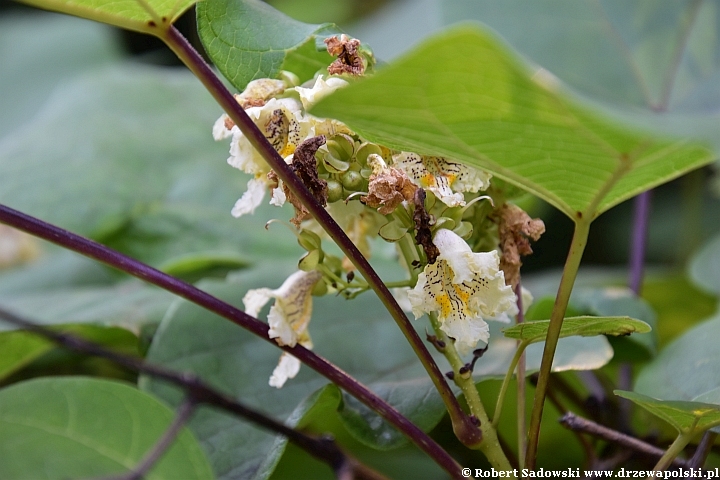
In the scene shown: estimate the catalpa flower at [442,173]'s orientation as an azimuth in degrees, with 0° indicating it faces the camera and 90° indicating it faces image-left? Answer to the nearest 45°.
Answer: approximately 0°

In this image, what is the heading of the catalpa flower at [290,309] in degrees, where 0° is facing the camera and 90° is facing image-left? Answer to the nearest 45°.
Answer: approximately 90°

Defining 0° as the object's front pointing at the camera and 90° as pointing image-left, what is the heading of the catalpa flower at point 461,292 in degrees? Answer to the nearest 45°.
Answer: approximately 0°

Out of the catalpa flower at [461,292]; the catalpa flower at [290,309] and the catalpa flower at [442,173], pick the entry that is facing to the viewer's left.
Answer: the catalpa flower at [290,309]
